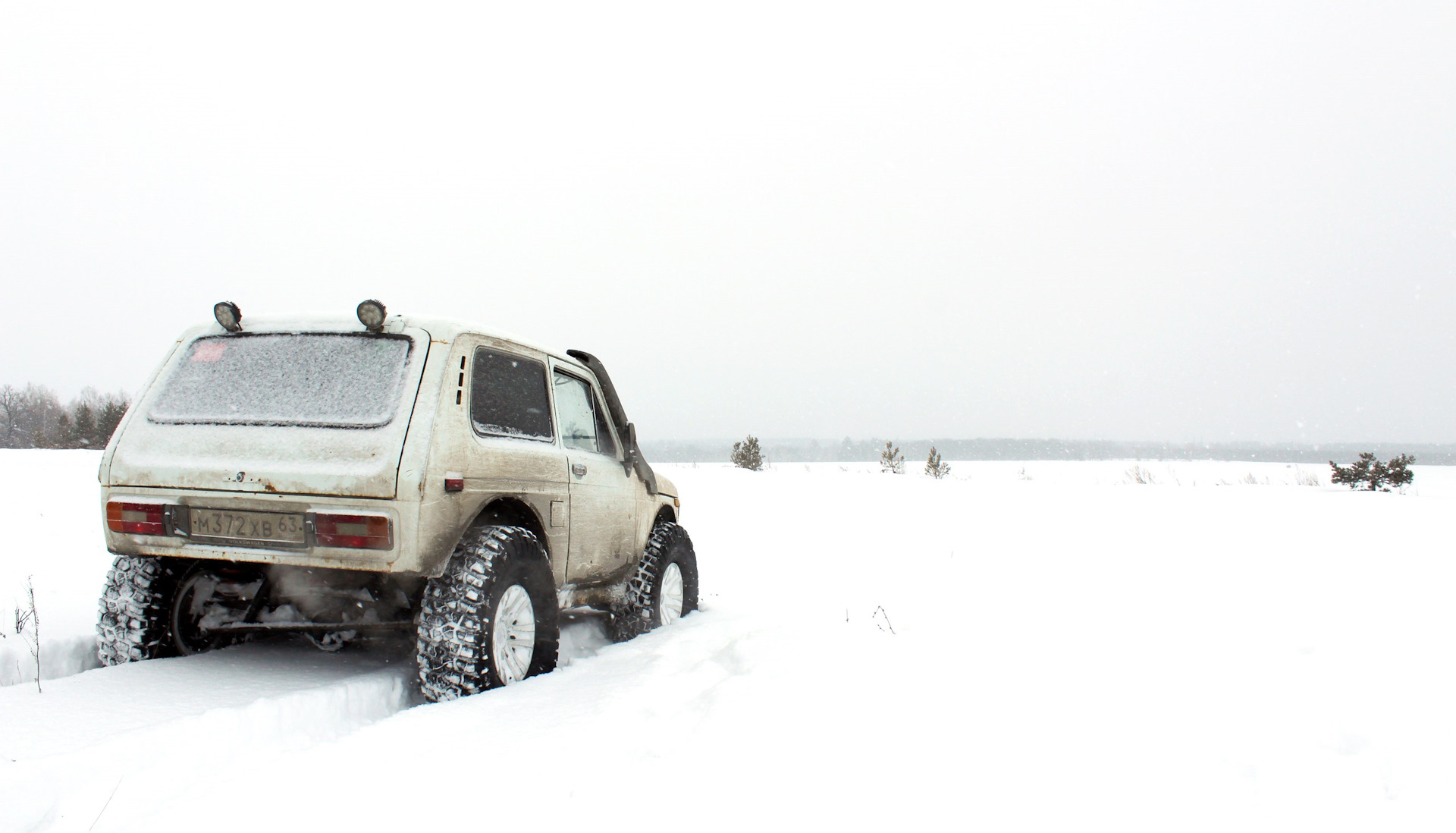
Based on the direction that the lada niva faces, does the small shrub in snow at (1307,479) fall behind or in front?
in front

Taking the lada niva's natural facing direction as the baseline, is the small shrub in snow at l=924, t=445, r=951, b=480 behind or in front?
in front

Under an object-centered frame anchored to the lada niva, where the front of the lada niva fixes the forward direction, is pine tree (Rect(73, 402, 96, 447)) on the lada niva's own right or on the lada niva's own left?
on the lada niva's own left

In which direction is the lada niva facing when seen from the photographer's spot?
facing away from the viewer and to the right of the viewer
